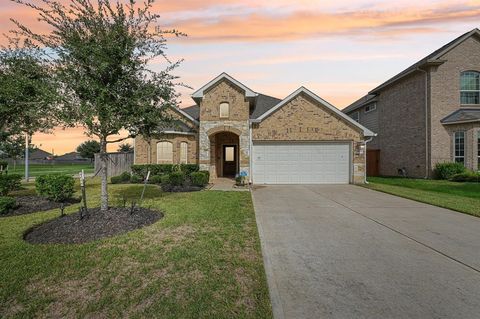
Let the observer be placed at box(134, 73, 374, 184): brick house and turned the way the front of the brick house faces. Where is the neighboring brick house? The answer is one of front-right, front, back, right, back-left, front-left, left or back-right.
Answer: left

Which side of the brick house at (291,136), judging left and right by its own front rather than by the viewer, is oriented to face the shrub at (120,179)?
right

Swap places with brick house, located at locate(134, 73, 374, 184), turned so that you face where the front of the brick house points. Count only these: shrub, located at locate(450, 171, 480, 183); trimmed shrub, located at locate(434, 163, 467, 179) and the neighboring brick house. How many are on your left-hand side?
3

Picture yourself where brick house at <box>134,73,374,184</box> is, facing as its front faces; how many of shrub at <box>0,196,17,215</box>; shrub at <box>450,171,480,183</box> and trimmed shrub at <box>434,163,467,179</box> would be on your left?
2

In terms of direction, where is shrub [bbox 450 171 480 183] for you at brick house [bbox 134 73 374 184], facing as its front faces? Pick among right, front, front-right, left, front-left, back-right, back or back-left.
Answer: left

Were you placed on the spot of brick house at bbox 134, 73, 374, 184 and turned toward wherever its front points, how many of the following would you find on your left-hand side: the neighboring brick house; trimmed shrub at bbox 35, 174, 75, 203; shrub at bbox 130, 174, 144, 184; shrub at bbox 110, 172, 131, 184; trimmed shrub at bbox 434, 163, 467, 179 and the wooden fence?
2

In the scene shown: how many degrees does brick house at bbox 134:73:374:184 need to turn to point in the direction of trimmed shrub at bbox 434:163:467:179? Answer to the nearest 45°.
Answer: approximately 90° to its left

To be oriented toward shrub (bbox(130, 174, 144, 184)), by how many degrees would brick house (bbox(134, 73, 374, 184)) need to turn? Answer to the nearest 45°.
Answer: approximately 90° to its right

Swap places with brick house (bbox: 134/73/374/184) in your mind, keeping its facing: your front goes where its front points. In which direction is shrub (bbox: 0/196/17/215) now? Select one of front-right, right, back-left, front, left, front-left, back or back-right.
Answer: front-right

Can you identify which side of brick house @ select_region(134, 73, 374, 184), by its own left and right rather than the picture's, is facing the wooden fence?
right

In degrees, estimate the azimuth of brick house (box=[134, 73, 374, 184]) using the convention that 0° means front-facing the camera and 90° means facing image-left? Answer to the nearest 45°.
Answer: approximately 0°

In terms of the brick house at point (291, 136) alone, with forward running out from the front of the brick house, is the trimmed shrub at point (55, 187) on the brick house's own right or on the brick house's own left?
on the brick house's own right

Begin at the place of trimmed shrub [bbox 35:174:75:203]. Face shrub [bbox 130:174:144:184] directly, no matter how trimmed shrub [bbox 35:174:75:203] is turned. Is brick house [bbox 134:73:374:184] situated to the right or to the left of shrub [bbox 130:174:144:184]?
right

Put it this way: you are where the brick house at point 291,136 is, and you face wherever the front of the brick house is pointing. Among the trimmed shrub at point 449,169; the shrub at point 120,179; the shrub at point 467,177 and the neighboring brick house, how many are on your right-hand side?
1

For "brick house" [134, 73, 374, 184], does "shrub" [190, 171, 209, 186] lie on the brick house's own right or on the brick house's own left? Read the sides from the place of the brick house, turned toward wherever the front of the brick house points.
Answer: on the brick house's own right

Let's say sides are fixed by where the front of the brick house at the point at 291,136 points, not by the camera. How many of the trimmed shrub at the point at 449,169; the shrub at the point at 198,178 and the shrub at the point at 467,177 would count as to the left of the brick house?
2
